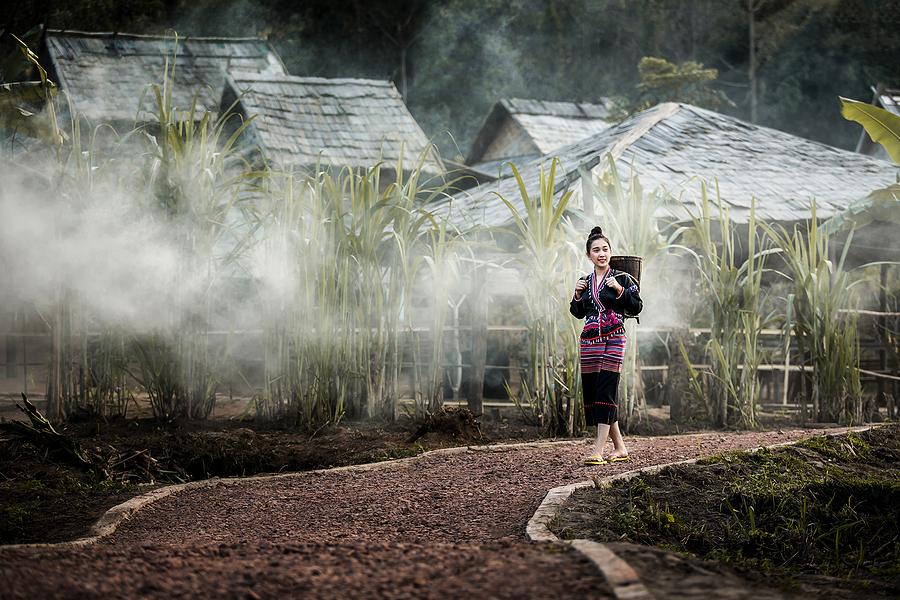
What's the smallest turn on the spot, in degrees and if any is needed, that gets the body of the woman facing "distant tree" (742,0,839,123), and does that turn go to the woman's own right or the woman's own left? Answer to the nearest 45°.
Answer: approximately 135° to the woman's own right

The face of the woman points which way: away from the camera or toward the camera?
toward the camera

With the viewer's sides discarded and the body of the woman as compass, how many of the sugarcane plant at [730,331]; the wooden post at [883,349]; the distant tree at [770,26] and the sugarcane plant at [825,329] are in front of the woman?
0

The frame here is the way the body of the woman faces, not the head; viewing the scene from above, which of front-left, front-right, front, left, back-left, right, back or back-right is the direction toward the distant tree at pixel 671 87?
back-right

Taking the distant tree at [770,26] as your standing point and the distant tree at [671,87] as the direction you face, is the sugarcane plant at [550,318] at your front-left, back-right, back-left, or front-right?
front-left

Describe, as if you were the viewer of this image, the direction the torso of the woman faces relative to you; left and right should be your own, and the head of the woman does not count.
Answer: facing the viewer and to the left of the viewer

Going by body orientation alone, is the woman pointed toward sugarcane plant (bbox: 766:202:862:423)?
no

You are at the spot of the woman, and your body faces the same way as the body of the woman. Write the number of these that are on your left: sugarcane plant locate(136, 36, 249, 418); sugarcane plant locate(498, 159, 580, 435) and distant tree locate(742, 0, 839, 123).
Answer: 0

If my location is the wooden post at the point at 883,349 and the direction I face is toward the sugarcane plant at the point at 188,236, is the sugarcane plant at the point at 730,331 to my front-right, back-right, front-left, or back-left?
front-left

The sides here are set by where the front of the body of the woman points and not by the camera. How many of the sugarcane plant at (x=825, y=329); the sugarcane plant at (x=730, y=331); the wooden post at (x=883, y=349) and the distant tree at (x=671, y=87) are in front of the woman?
0

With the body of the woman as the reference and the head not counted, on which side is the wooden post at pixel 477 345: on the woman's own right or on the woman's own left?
on the woman's own right

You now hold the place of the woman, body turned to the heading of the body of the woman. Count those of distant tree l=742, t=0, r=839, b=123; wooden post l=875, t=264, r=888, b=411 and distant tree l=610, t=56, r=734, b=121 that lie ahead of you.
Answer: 0

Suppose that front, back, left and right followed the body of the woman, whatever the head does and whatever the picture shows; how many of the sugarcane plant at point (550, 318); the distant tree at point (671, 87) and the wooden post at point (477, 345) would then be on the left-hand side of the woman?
0

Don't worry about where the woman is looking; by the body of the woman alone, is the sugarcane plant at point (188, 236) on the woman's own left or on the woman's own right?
on the woman's own right

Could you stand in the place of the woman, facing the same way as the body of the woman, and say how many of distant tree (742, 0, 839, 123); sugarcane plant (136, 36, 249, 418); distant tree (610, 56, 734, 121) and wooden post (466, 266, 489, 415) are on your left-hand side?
0

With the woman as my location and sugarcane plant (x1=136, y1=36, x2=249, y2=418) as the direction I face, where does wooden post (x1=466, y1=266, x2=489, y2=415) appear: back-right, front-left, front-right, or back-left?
front-right

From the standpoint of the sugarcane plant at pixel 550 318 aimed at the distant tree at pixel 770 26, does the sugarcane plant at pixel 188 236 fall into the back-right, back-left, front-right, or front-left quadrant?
back-left
